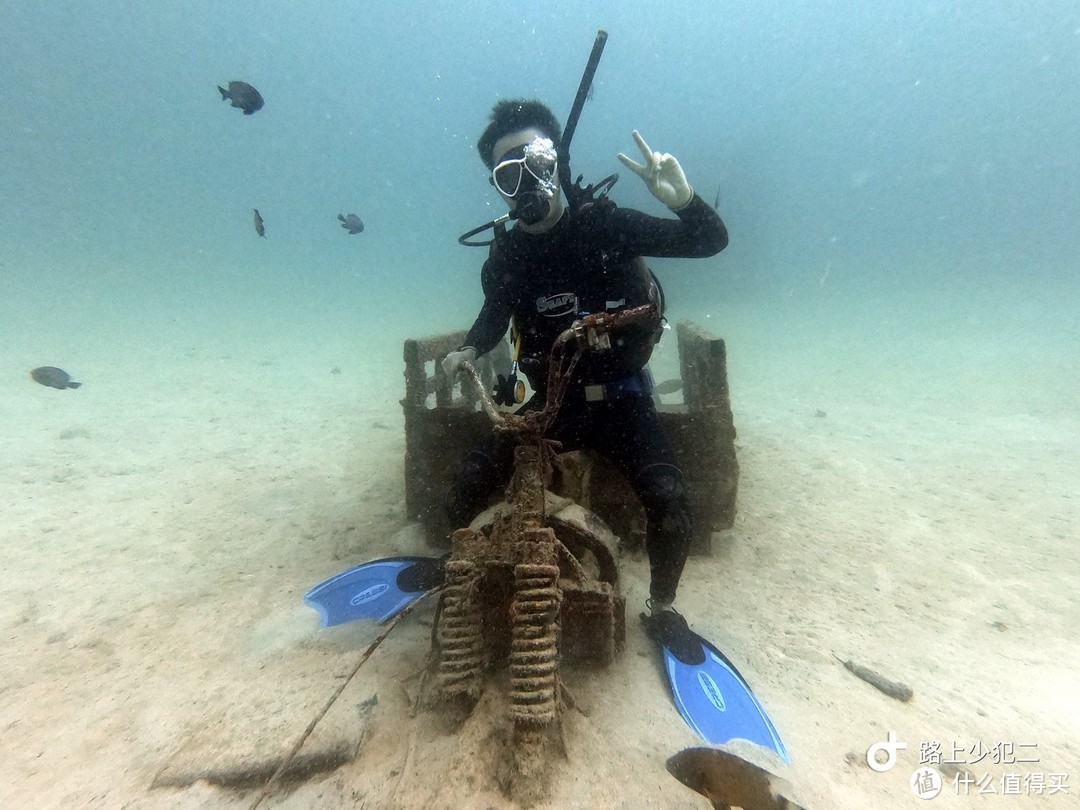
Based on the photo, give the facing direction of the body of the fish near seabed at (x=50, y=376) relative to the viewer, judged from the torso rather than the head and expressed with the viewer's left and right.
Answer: facing to the left of the viewer

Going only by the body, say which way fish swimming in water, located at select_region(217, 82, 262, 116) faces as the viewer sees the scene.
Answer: to the viewer's right

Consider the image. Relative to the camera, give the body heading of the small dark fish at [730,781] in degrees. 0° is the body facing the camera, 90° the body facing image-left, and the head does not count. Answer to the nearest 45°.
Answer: approximately 90°

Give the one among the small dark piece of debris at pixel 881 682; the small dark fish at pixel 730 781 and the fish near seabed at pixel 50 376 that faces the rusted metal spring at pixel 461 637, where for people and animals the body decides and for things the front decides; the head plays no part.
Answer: the small dark fish at pixel 730 781
